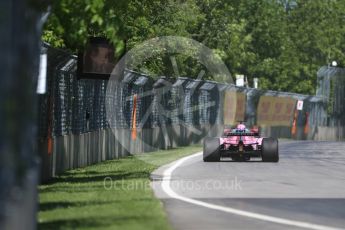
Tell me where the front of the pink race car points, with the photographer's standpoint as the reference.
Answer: facing away from the viewer
